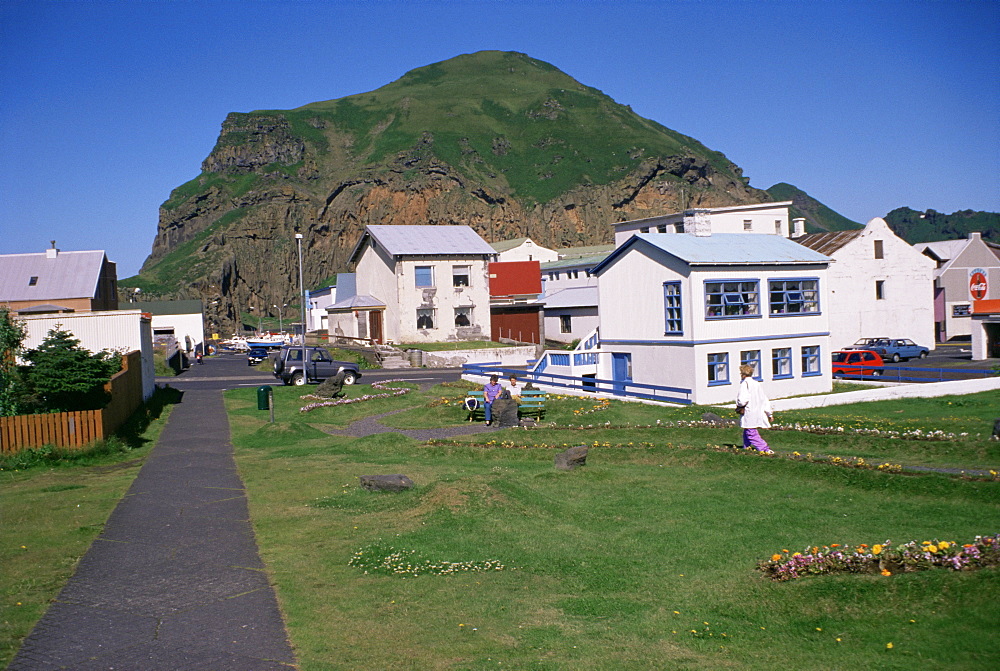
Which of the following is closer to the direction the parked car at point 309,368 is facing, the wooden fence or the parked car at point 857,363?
the parked car

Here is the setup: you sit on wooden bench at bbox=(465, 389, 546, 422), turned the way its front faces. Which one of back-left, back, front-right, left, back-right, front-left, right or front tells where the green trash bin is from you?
right

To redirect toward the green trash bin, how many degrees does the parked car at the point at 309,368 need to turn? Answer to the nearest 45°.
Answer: approximately 90° to its right

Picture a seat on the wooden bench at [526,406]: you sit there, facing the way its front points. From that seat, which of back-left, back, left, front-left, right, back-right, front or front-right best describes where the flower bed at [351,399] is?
back-right

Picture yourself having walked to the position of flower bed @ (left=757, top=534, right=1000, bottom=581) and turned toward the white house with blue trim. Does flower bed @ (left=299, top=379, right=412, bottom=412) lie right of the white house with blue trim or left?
left

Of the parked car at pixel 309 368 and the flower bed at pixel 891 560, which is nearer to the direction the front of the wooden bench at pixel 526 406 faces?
the flower bed

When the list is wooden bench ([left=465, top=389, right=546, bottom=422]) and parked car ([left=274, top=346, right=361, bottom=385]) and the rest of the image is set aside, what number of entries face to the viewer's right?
1

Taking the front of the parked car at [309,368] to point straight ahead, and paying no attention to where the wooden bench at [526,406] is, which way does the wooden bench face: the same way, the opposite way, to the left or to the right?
to the right

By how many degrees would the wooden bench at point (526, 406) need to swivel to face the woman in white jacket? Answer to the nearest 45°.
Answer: approximately 45° to its left

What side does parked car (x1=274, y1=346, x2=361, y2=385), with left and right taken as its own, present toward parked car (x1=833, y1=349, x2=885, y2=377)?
front

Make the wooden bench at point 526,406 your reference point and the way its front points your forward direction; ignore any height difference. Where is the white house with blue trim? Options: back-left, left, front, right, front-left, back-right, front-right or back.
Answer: back-left

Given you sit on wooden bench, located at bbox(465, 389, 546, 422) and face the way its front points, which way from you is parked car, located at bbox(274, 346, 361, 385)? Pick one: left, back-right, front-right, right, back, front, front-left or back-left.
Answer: back-right

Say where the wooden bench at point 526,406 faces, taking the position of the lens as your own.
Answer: facing the viewer

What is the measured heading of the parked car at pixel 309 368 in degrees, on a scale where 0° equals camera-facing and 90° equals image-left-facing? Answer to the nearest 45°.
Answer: approximately 270°

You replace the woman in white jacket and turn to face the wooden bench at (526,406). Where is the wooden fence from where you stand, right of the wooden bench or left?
left
